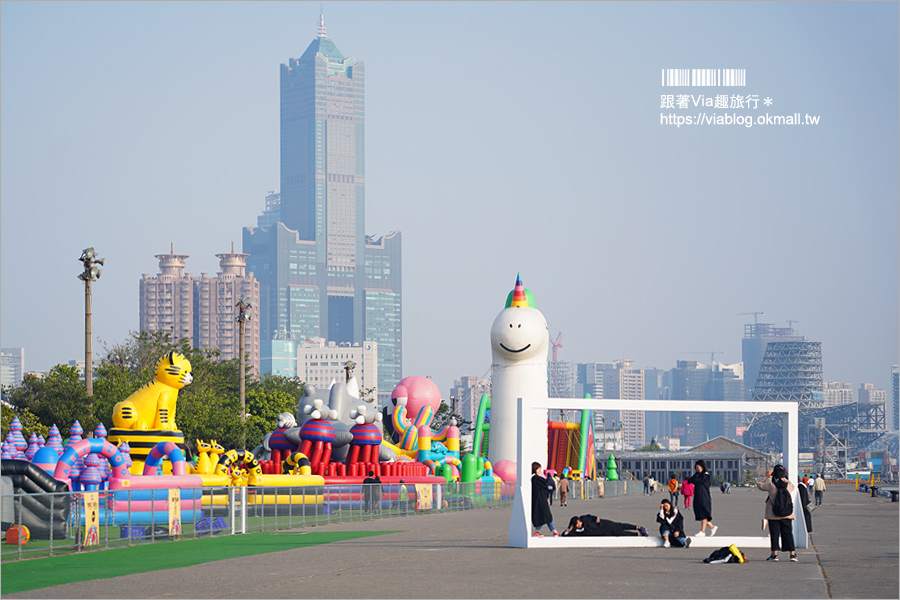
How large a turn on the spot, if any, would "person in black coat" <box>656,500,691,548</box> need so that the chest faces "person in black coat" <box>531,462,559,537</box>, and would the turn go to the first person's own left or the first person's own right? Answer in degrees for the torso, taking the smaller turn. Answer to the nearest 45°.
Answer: approximately 90° to the first person's own right

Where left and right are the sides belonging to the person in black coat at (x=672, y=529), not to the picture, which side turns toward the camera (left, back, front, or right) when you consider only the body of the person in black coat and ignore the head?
front

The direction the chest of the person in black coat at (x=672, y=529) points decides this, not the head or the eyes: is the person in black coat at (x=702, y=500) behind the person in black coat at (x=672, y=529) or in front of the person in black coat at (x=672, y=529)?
behind
